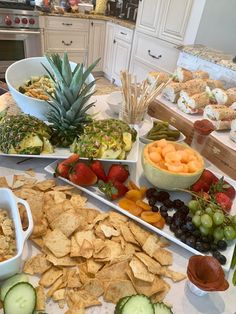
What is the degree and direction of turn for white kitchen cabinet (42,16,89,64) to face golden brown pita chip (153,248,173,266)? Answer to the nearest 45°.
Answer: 0° — it already faces it

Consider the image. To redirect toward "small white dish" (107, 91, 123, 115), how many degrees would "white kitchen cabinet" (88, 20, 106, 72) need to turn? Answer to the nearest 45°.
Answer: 0° — it already faces it

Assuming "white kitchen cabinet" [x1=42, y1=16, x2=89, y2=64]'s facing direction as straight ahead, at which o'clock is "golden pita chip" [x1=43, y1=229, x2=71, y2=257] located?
The golden pita chip is roughly at 12 o'clock from the white kitchen cabinet.

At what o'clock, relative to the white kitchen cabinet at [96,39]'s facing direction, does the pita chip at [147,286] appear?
The pita chip is roughly at 12 o'clock from the white kitchen cabinet.

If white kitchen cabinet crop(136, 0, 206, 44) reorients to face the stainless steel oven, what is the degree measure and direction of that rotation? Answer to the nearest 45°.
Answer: approximately 45° to its right

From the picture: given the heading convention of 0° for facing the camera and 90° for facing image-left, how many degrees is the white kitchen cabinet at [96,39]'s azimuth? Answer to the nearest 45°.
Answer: approximately 0°

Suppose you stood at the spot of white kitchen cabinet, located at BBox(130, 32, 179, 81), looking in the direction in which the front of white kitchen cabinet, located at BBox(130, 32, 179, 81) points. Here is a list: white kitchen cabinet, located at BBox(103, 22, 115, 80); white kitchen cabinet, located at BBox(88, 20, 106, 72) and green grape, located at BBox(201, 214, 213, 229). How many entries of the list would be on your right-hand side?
2

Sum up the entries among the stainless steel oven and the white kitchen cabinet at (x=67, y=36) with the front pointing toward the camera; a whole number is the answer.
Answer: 2
